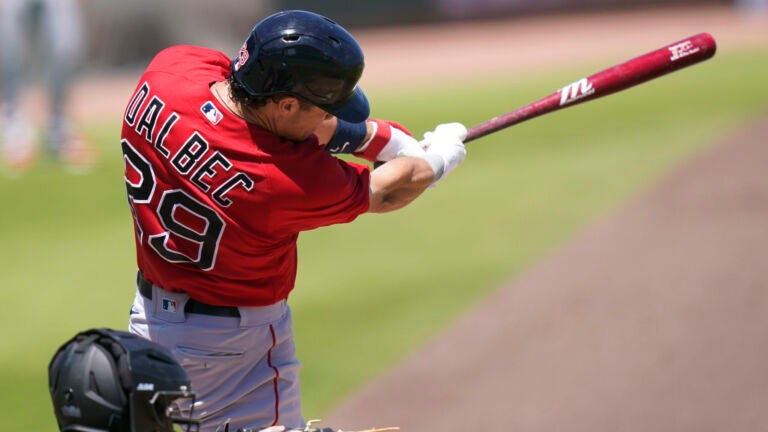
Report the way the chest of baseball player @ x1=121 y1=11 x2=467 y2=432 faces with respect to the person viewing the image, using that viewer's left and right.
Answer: facing away from the viewer and to the right of the viewer

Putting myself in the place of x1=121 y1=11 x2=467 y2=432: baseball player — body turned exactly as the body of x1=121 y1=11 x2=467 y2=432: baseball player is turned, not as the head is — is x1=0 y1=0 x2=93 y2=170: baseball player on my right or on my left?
on my left
